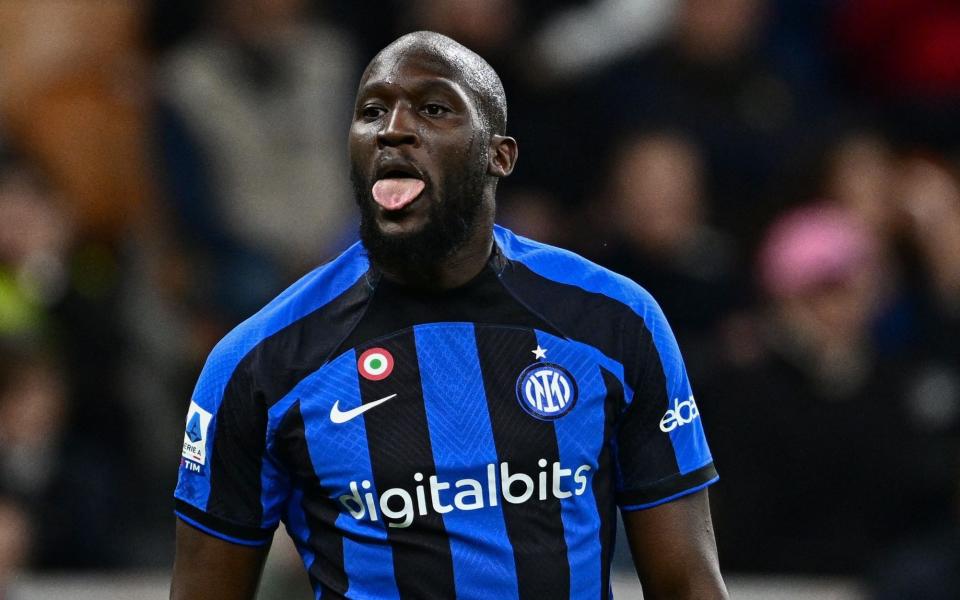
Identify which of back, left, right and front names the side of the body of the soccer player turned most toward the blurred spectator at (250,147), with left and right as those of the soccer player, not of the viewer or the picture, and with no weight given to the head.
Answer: back

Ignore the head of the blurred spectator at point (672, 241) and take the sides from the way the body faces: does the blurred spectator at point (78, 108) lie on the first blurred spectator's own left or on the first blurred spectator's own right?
on the first blurred spectator's own right

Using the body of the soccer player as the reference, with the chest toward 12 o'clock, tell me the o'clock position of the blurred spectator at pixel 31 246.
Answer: The blurred spectator is roughly at 5 o'clock from the soccer player.

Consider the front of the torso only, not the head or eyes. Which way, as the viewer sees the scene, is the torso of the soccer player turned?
toward the camera

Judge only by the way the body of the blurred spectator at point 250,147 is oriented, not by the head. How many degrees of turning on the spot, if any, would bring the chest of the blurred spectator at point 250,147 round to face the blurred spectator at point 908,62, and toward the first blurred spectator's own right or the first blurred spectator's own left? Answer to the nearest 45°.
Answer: approximately 90° to the first blurred spectator's own left

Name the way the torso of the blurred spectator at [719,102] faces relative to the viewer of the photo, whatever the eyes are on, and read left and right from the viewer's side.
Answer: facing the viewer

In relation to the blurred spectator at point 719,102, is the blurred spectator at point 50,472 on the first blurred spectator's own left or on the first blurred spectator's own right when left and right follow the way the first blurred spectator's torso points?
on the first blurred spectator's own right

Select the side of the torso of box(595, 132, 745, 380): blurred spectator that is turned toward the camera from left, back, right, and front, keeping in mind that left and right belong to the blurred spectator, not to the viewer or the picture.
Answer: front

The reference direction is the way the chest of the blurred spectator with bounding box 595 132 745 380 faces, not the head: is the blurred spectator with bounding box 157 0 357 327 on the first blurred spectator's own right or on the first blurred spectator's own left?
on the first blurred spectator's own right

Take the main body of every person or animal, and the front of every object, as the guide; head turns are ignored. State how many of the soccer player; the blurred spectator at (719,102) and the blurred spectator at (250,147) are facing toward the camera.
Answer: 3

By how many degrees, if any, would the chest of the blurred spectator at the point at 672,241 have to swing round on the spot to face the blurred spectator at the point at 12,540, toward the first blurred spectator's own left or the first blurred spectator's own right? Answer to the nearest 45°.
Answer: approximately 45° to the first blurred spectator's own right

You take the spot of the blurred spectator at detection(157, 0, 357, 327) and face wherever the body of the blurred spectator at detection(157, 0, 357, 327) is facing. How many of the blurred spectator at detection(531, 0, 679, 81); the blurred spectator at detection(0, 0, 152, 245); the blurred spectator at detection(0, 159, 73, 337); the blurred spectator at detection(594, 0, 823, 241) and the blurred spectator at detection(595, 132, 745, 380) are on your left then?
3
